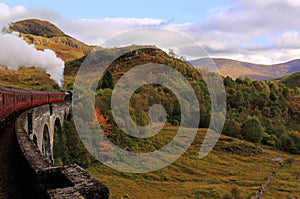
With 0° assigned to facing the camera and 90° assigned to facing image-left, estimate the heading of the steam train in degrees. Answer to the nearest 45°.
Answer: approximately 225°
